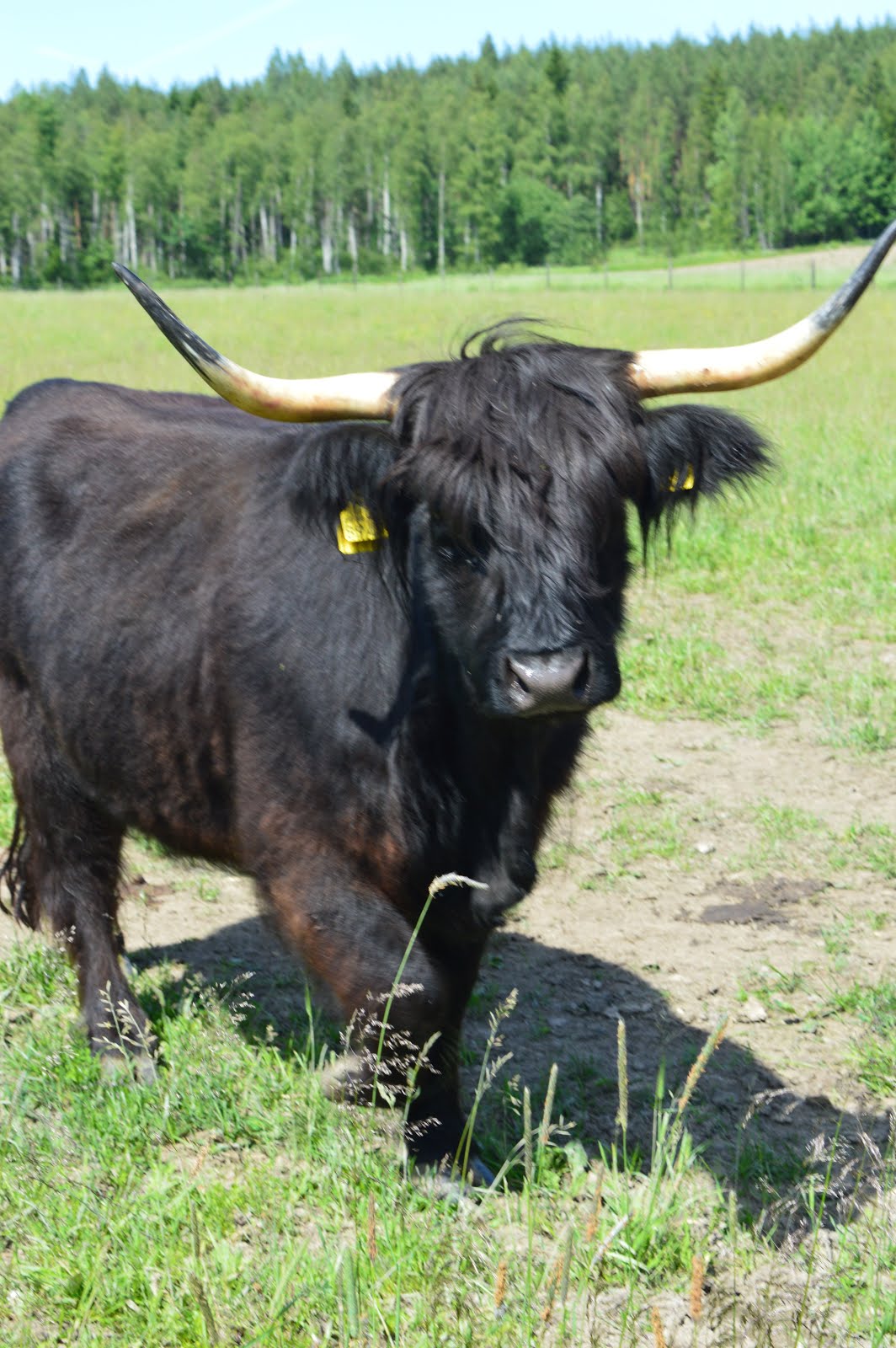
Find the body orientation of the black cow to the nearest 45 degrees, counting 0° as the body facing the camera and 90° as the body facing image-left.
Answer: approximately 315°
